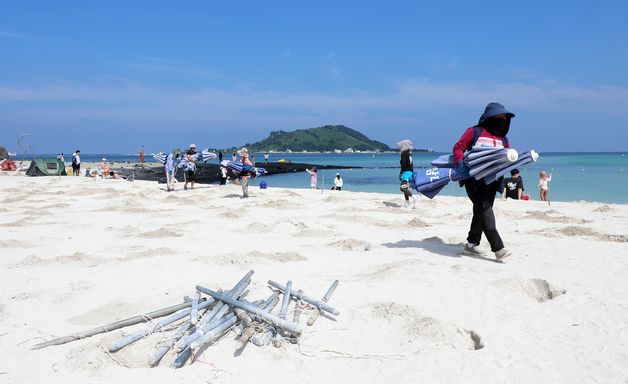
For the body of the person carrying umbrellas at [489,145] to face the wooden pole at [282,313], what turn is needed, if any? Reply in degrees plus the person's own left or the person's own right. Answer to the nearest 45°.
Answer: approximately 90° to the person's own right

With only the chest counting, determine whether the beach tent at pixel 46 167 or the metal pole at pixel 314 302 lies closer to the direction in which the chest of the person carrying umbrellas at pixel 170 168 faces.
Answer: the metal pole
